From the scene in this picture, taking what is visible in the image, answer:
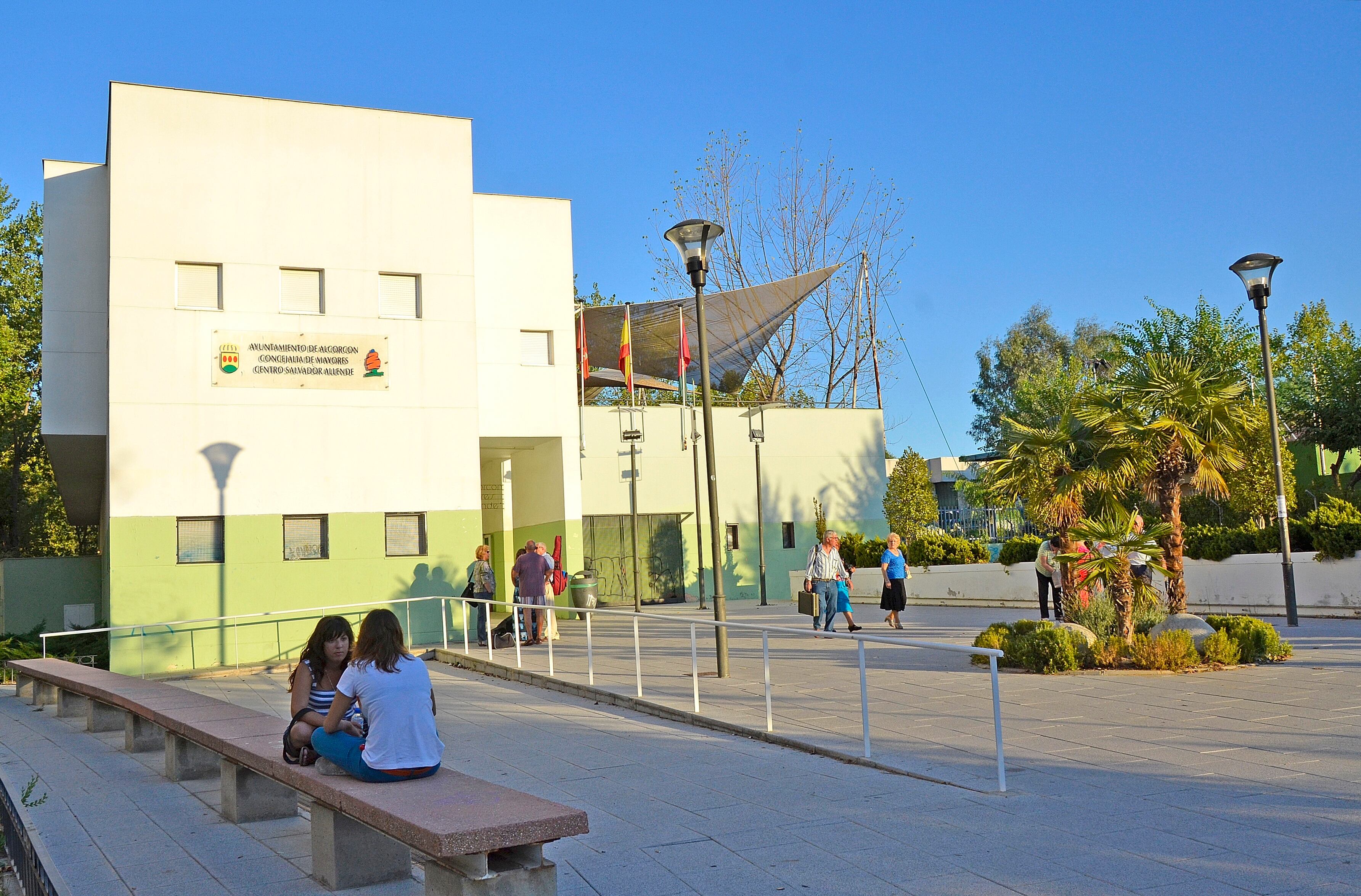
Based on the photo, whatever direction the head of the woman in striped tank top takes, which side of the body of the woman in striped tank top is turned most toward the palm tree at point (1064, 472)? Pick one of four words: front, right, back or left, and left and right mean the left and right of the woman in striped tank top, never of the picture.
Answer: left

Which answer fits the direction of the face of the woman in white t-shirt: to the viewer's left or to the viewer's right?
to the viewer's left

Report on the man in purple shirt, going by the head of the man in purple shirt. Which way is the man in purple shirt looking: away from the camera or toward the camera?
away from the camera

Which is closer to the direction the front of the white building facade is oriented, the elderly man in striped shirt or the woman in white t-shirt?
the woman in white t-shirt

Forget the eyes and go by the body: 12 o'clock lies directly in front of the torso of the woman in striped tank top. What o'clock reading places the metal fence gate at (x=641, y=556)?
The metal fence gate is roughly at 8 o'clock from the woman in striped tank top.

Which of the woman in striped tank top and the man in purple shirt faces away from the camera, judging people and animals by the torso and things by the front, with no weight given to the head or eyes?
the man in purple shirt

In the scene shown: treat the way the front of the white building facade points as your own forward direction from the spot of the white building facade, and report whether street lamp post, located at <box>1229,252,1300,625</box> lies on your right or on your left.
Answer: on your left

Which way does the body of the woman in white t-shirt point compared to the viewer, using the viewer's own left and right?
facing away from the viewer and to the left of the viewer

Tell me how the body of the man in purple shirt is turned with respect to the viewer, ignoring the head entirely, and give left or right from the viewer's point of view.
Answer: facing away from the viewer

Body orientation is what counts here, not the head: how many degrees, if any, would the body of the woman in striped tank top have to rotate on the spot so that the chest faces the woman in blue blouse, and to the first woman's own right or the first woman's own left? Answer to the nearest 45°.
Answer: approximately 90° to the first woman's own left

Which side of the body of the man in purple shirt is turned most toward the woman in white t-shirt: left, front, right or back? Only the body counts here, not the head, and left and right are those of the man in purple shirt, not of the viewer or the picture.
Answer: back

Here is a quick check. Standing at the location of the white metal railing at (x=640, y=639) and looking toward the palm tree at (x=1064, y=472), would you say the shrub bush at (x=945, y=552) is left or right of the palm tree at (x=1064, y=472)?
left

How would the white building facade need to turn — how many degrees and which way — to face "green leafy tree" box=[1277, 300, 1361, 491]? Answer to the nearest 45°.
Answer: approximately 90° to its left
